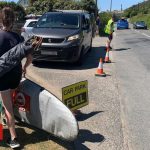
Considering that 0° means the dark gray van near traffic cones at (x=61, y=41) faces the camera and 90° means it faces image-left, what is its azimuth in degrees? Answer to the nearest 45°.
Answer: approximately 45°
